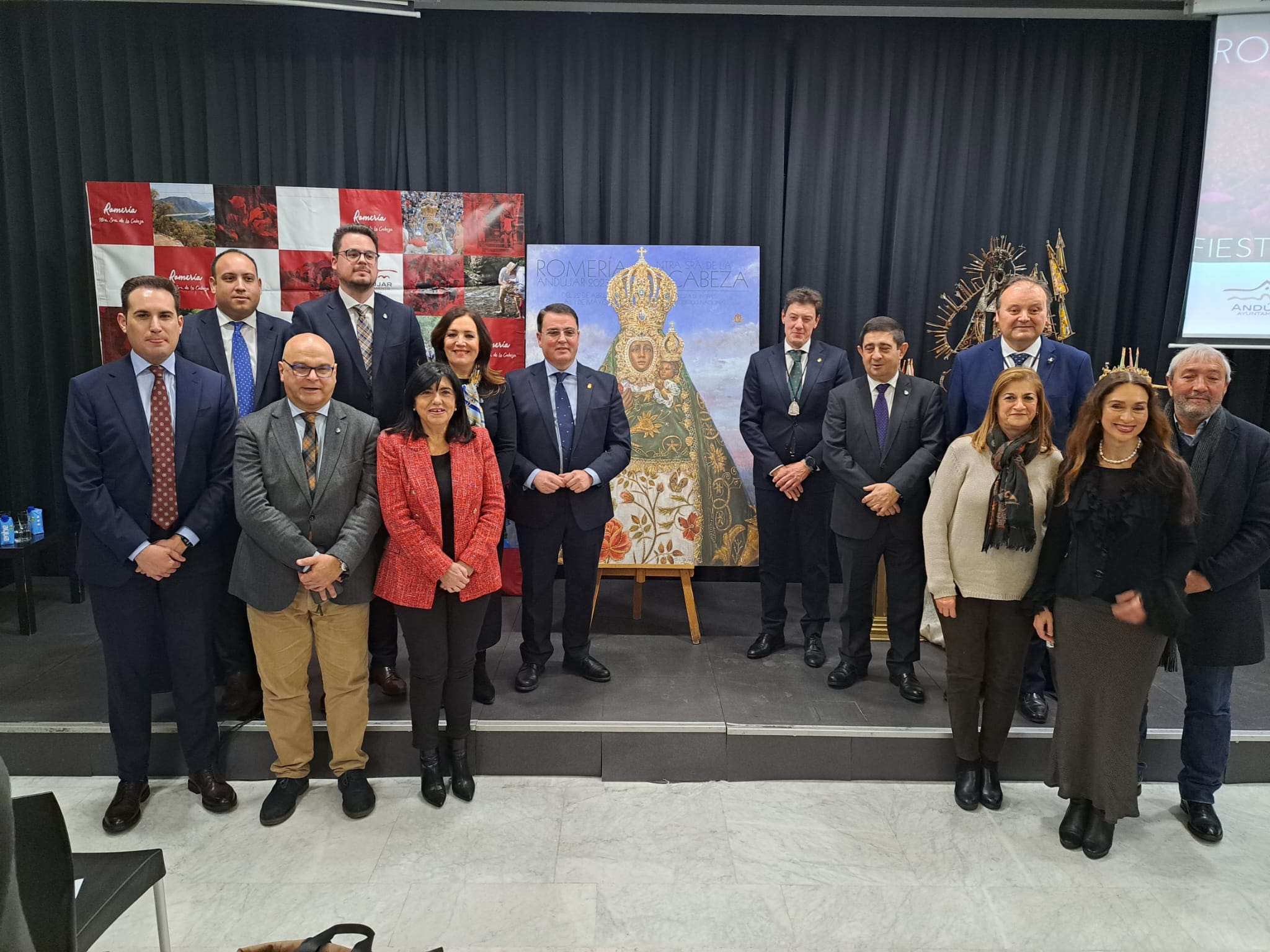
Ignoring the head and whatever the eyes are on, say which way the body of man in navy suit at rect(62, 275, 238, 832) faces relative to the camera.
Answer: toward the camera

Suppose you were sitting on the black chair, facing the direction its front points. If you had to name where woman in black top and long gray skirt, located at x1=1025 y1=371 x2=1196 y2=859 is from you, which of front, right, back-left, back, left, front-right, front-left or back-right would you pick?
front-right

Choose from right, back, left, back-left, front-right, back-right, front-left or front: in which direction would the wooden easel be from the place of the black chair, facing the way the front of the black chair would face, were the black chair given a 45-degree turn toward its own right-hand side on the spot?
front-left

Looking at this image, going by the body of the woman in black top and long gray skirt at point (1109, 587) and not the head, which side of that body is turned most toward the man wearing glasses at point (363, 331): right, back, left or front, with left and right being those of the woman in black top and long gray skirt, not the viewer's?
right

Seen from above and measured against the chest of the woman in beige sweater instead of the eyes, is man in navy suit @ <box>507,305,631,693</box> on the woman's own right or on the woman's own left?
on the woman's own right

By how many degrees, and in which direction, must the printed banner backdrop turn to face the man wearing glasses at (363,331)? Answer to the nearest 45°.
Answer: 0° — it already faces them

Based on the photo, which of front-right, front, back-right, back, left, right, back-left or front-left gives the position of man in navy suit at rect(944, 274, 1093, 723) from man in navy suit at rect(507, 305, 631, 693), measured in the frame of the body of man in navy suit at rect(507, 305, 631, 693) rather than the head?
left

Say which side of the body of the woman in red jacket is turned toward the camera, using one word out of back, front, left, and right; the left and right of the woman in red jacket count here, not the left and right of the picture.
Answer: front
